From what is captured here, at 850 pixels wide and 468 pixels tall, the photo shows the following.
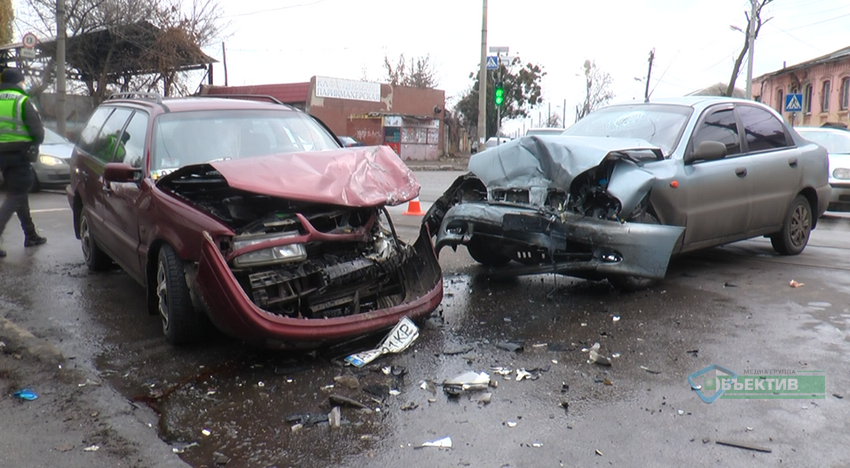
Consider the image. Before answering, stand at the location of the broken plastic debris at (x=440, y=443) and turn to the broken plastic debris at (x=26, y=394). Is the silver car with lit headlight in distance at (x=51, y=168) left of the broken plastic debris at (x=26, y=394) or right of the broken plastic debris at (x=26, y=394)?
right

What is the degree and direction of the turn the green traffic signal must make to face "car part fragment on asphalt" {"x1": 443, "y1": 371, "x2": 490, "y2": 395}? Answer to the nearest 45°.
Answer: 0° — it already faces it

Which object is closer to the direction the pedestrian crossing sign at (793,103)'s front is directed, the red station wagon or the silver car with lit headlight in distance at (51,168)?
the red station wagon

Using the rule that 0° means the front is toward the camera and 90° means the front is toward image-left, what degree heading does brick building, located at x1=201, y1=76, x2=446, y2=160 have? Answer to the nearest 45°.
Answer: approximately 0°

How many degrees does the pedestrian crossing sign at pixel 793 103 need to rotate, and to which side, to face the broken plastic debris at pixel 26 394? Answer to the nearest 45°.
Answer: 0° — it already faces it

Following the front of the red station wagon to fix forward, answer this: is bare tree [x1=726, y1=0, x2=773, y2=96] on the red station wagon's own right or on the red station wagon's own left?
on the red station wagon's own left

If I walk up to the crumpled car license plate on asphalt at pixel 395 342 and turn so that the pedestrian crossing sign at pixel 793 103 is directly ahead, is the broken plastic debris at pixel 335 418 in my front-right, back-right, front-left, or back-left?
back-right

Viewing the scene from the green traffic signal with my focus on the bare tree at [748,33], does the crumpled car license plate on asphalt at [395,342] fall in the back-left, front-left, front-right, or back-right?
back-right

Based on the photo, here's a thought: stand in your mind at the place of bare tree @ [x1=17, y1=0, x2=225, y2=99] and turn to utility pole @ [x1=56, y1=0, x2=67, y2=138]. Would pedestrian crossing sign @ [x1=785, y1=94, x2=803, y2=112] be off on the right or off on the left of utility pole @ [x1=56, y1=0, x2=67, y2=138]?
left

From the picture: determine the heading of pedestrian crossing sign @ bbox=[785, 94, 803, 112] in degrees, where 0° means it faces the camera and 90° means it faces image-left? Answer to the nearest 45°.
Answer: approximately 0°

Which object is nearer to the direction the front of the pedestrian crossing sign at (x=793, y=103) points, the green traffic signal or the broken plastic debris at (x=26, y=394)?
the broken plastic debris
